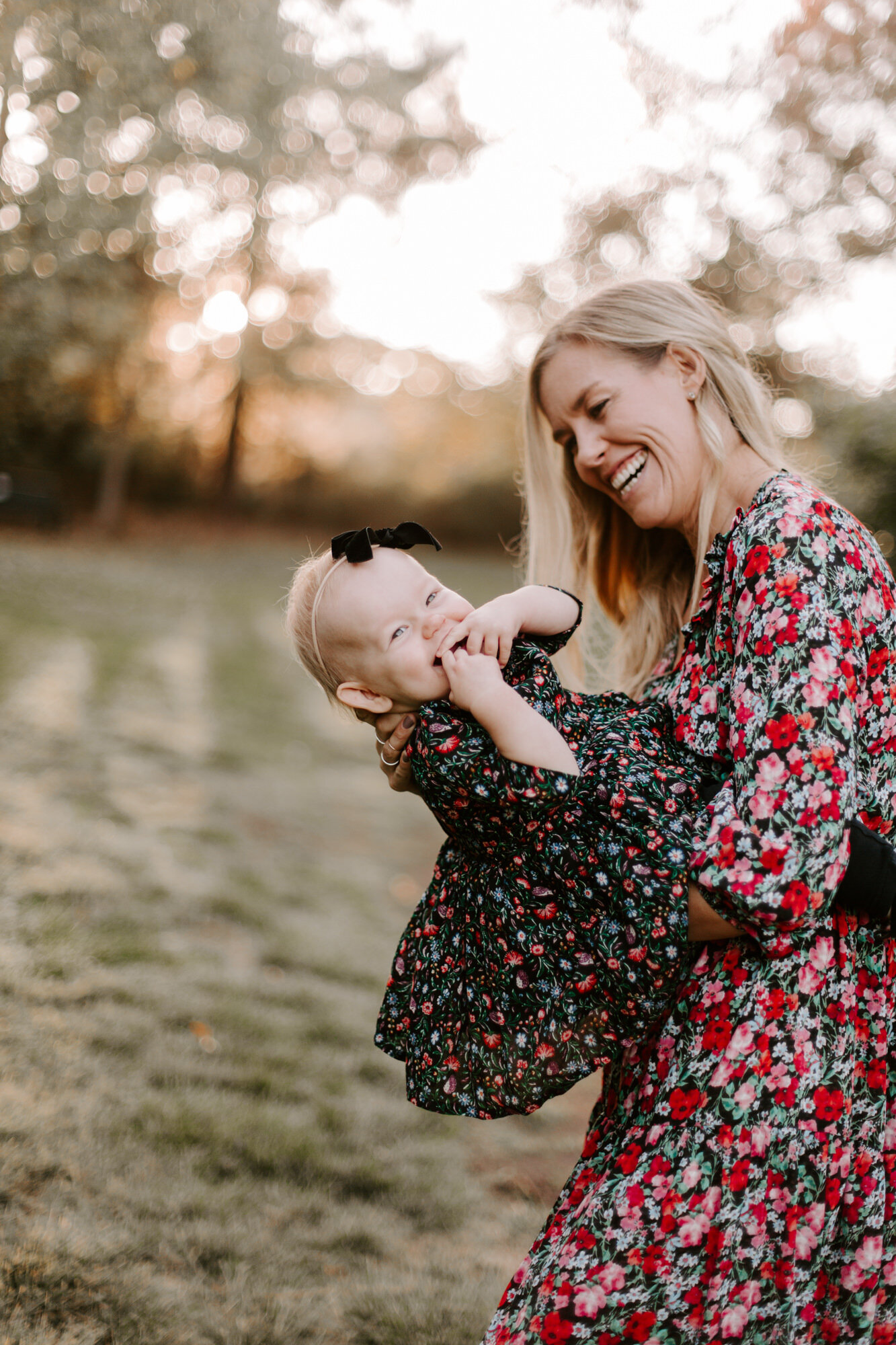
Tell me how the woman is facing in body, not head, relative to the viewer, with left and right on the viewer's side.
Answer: facing to the left of the viewer
